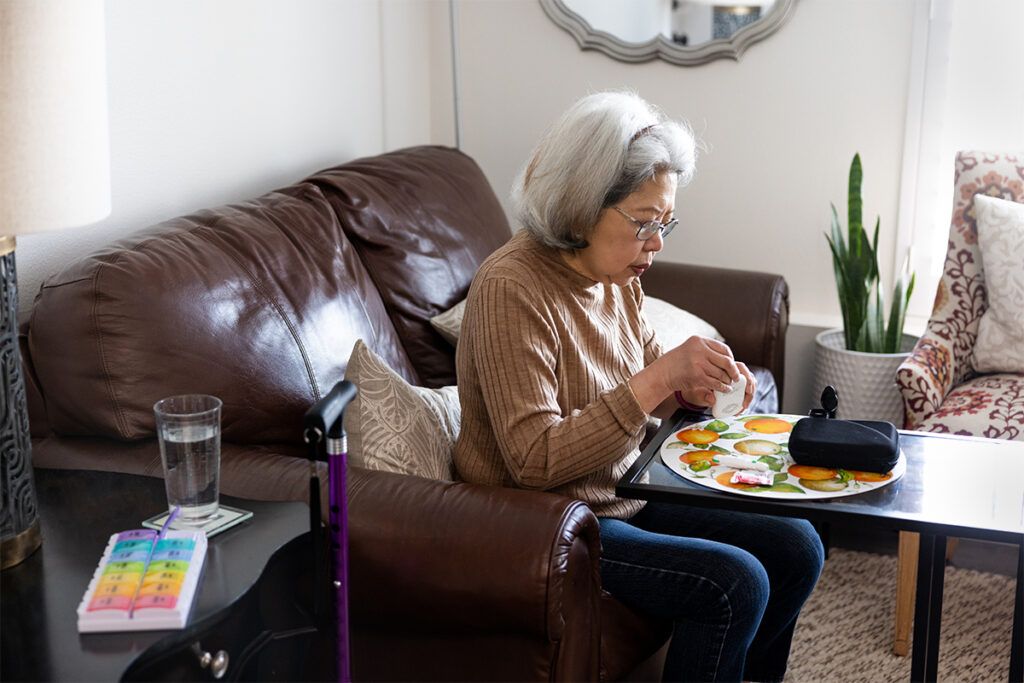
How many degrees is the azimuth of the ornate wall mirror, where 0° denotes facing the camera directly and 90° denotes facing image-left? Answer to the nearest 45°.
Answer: approximately 0°

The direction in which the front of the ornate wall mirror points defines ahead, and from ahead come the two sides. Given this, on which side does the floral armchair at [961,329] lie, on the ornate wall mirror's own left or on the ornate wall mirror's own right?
on the ornate wall mirror's own left

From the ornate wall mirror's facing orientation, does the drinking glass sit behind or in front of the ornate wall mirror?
in front

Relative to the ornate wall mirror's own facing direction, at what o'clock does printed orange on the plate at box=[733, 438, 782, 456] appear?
The printed orange on the plate is roughly at 12 o'clock from the ornate wall mirror.

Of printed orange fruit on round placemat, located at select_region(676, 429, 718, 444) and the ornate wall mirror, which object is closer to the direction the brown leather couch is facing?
the printed orange fruit on round placemat

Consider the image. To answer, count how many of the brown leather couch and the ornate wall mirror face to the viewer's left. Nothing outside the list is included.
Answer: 0

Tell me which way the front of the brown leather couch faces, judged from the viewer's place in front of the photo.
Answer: facing the viewer and to the right of the viewer

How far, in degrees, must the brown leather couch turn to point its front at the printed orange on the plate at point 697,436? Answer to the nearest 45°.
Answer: approximately 45° to its left

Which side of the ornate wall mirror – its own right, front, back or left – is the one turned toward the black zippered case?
front

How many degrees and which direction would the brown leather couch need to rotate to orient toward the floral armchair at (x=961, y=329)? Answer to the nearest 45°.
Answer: approximately 90° to its left
